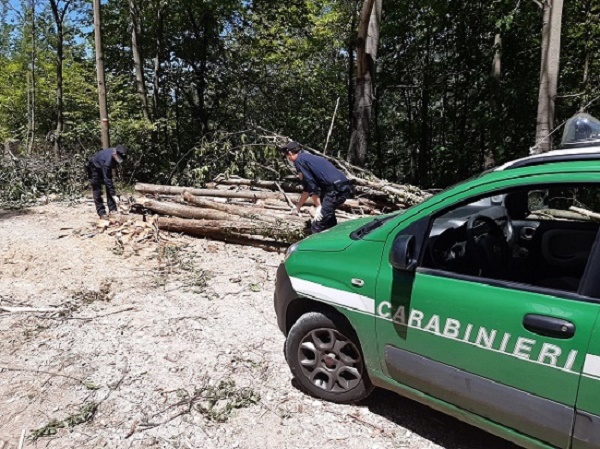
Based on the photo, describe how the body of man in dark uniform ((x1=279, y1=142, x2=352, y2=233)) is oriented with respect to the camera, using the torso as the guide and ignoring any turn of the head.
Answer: to the viewer's left

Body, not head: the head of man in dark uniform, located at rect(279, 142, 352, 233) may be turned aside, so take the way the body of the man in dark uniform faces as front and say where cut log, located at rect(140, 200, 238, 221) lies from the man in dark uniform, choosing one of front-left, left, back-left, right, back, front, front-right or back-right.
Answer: front-right

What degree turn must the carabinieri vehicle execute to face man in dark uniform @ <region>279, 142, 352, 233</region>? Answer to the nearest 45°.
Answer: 0° — it already faces them

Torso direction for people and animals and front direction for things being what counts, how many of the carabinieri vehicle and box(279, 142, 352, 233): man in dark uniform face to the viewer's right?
0

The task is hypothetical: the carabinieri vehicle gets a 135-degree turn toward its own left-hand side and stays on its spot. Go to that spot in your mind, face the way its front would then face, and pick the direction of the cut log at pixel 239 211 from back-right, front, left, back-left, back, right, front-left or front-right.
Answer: back-right

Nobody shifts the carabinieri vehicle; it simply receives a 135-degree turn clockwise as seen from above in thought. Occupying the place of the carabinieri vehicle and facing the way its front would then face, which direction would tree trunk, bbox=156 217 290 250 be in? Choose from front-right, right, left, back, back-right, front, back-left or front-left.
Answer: back-left

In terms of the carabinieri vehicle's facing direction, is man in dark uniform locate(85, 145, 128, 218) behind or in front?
in front

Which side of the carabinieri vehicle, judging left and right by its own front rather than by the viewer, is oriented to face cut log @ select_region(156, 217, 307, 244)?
front

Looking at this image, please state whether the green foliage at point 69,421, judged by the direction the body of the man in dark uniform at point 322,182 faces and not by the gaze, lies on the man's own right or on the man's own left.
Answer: on the man's own left

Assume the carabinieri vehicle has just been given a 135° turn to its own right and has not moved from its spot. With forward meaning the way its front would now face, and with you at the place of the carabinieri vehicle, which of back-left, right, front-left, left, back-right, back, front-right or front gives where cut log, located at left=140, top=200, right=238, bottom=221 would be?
back-left

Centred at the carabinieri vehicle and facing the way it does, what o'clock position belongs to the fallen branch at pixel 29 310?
The fallen branch is roughly at 11 o'clock from the carabinieri vehicle.

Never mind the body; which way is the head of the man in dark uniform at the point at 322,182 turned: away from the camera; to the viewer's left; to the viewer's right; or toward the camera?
to the viewer's left

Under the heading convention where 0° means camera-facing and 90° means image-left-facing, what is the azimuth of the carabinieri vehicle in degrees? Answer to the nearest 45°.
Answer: approximately 135°

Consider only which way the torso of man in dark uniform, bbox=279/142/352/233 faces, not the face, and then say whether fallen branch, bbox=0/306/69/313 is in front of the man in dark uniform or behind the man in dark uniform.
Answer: in front

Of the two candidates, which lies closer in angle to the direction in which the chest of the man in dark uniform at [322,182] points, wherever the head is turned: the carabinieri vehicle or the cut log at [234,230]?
the cut log
